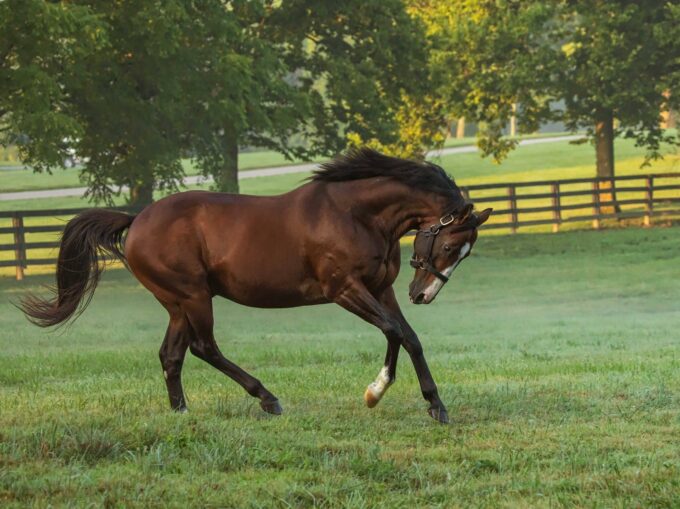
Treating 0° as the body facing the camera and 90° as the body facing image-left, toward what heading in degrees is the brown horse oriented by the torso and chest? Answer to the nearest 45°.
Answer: approximately 270°
